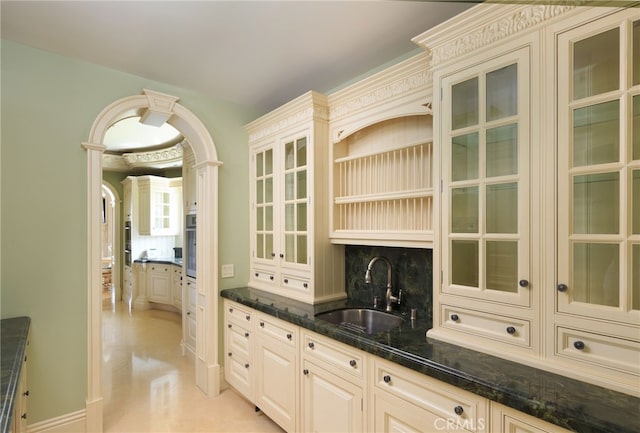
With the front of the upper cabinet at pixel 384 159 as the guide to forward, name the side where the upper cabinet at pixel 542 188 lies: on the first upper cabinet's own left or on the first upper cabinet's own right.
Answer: on the first upper cabinet's own left

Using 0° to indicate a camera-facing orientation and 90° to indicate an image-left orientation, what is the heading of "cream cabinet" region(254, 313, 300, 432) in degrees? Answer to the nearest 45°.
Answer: approximately 45°

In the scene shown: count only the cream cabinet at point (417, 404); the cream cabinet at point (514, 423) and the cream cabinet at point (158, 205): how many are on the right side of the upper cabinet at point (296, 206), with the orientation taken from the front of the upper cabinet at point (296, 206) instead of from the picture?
1

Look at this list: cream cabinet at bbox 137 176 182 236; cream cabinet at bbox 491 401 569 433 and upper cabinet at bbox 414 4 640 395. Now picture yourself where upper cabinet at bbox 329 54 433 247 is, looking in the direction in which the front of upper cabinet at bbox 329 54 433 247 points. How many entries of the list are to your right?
1

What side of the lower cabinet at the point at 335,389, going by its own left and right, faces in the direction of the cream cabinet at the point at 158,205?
right
